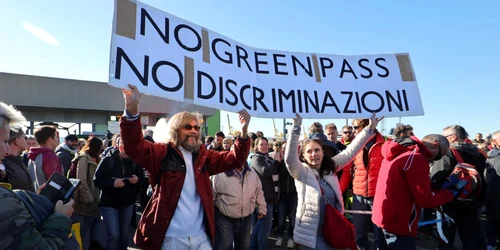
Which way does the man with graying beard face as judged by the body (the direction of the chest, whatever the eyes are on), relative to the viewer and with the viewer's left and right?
facing the viewer and to the right of the viewer
